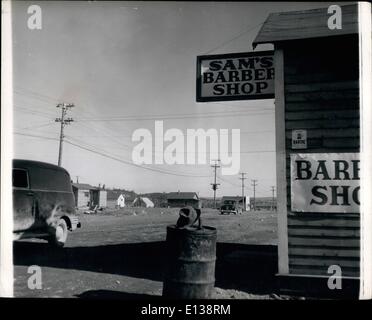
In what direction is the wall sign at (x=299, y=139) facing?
toward the camera

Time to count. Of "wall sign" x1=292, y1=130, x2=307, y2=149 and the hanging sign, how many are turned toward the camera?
2

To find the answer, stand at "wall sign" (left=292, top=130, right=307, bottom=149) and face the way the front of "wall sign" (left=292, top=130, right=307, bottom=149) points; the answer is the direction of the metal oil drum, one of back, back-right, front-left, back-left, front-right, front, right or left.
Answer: front-right

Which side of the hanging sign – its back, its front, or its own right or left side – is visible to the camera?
front
